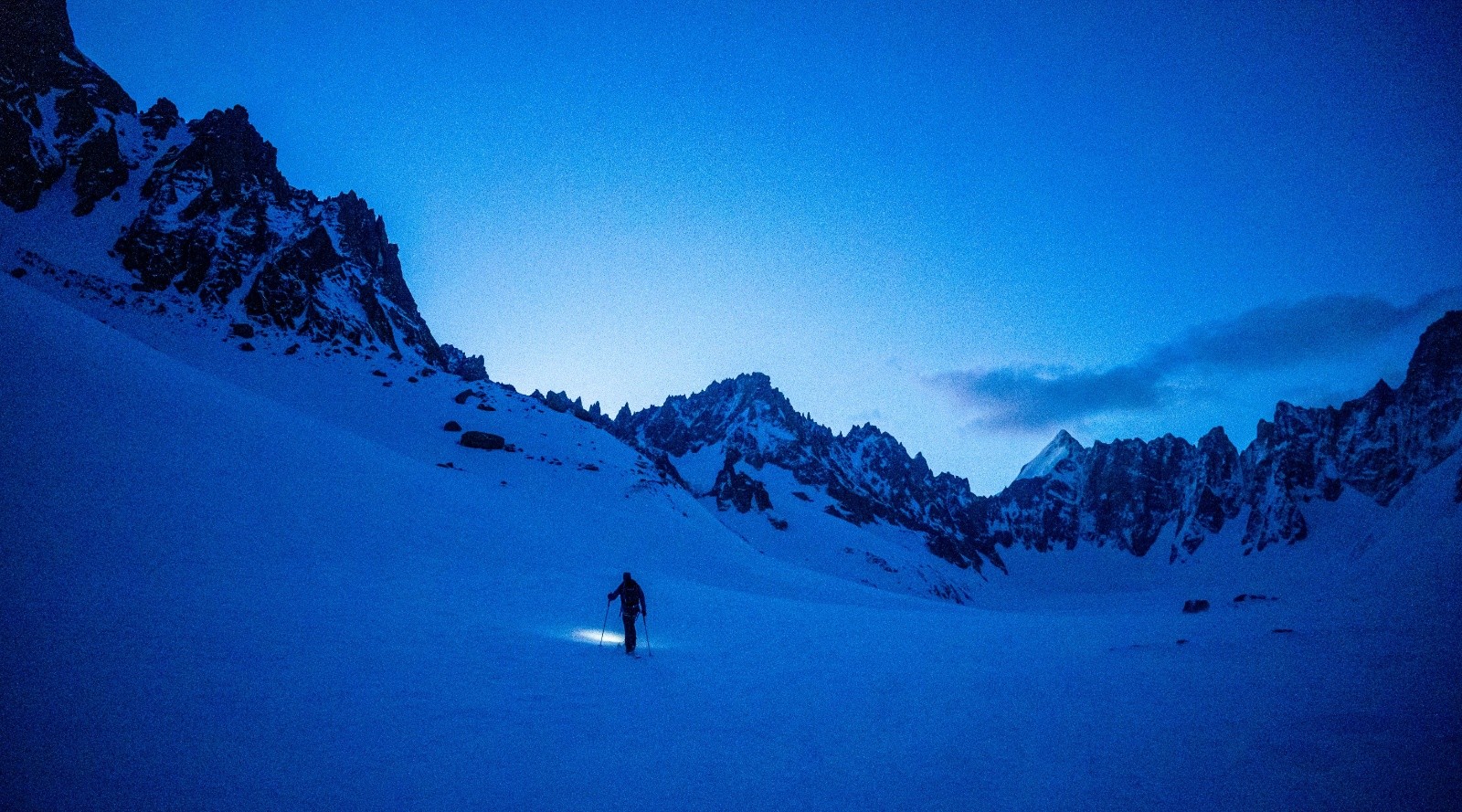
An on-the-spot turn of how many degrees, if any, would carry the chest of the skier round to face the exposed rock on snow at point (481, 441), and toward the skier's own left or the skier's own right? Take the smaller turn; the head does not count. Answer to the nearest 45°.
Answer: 0° — they already face it

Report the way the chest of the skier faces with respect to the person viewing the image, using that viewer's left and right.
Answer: facing away from the viewer
